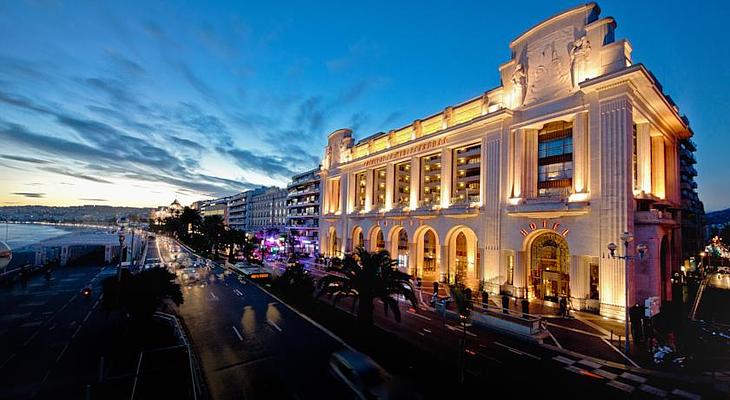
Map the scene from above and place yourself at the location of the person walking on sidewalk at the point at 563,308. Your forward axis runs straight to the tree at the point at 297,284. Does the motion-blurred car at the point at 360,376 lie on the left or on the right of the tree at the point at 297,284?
left

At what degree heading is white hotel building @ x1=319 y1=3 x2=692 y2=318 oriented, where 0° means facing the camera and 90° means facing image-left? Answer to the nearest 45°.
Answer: approximately 45°

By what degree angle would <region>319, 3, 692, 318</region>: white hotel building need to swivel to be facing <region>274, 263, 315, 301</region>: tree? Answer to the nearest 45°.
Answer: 0° — it already faces it

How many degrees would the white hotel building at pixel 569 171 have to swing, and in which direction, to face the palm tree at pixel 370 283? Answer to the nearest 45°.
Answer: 0° — it already faces it

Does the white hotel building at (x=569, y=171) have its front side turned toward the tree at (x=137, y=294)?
yes
